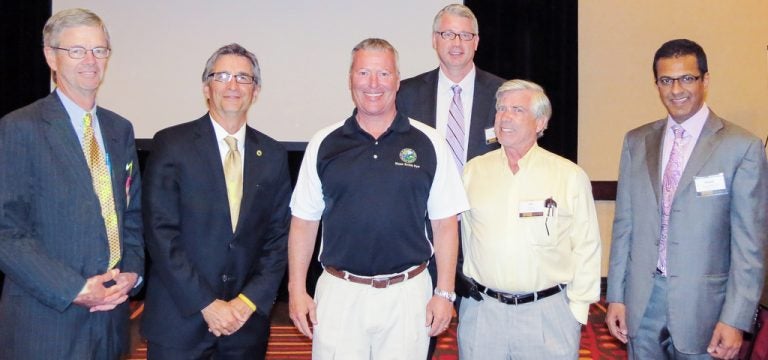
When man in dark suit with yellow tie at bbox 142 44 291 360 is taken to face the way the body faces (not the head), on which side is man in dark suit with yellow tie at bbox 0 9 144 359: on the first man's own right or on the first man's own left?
on the first man's own right

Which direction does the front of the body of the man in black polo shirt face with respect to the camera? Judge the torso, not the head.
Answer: toward the camera

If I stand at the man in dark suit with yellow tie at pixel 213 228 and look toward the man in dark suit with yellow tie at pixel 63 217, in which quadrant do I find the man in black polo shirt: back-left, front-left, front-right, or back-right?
back-left

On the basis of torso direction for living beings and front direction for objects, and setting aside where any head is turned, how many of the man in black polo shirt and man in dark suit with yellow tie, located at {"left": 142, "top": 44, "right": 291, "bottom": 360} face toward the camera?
2

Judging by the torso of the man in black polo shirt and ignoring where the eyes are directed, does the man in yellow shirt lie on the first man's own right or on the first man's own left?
on the first man's own left

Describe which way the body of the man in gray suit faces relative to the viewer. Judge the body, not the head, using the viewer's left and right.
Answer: facing the viewer and to the left of the viewer
